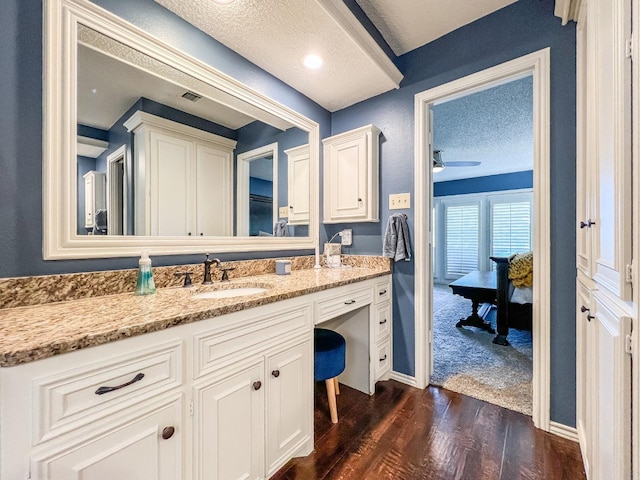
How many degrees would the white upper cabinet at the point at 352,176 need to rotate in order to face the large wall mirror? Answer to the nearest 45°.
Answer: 0° — it already faces it

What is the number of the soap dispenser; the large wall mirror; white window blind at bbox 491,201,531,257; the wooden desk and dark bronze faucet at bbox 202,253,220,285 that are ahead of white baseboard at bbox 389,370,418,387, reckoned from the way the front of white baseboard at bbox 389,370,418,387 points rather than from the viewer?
3

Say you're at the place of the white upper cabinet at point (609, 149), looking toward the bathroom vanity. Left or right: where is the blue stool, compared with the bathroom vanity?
right

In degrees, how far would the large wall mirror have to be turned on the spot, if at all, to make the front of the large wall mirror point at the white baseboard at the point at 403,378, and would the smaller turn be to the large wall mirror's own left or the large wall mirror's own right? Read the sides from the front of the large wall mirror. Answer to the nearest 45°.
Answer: approximately 45° to the large wall mirror's own left

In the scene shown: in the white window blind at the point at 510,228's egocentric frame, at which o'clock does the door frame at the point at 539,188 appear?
The door frame is roughly at 12 o'clock from the white window blind.

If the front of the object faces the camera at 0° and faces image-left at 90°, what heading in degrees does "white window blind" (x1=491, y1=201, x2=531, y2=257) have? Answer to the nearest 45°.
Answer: approximately 0°

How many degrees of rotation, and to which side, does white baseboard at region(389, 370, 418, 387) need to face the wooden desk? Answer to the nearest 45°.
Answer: approximately 180°

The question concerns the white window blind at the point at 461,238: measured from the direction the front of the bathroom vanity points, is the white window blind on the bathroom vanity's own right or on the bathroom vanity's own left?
on the bathroom vanity's own left
